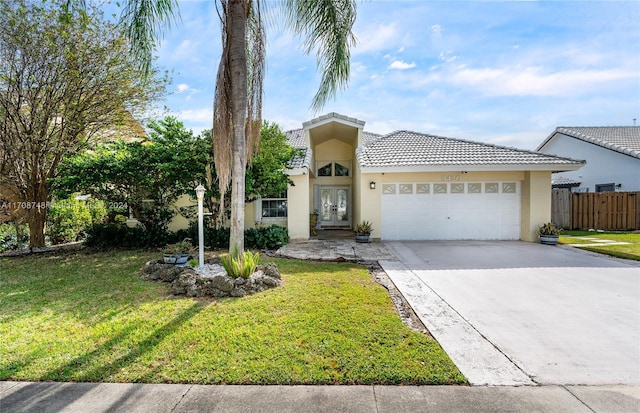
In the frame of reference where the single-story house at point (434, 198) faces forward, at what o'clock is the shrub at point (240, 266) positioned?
The shrub is roughly at 1 o'clock from the single-story house.

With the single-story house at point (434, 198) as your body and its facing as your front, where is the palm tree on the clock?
The palm tree is roughly at 1 o'clock from the single-story house.

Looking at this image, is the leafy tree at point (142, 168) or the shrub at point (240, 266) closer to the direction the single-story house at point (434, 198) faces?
the shrub

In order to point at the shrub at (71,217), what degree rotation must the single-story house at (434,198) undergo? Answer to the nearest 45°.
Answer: approximately 90° to its right

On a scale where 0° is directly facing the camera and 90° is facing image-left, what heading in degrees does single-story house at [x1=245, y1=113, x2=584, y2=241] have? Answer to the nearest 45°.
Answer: approximately 0°

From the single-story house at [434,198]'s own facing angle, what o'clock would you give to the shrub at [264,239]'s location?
The shrub is roughly at 2 o'clock from the single-story house.

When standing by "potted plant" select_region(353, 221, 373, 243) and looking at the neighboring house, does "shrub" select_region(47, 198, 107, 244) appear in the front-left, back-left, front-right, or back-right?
back-left

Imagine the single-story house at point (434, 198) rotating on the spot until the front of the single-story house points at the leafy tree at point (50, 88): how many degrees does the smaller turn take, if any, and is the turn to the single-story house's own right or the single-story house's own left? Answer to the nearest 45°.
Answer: approximately 45° to the single-story house's own right

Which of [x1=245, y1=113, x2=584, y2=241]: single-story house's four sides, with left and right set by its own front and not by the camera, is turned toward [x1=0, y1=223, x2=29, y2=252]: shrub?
right

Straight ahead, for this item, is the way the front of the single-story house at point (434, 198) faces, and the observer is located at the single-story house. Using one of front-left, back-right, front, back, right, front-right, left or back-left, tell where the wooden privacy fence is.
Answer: back-left

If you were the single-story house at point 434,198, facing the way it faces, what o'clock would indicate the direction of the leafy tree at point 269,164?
The leafy tree is roughly at 2 o'clock from the single-story house.
